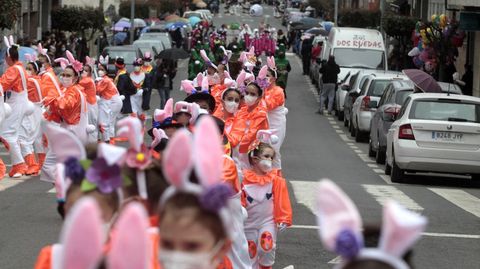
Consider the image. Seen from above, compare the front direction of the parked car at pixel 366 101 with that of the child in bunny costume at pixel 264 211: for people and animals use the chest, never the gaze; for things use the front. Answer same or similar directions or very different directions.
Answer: very different directions

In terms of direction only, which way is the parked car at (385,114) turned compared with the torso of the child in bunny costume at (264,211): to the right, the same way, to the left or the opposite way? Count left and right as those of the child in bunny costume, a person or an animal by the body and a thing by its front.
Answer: the opposite way

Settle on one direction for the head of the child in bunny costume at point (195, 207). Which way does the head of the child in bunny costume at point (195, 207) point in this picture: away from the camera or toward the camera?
toward the camera

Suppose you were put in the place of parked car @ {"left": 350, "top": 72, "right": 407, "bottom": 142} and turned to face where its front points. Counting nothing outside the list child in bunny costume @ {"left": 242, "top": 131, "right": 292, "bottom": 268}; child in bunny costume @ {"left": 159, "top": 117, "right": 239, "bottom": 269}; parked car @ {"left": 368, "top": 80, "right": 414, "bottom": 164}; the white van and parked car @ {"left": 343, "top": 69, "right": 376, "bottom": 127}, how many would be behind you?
3

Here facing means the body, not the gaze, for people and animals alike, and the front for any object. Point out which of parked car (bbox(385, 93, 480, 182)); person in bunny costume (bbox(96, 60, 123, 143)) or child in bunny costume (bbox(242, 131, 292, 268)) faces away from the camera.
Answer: the parked car

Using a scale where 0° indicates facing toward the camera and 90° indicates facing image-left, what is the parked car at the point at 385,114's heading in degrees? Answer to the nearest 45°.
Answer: approximately 180°

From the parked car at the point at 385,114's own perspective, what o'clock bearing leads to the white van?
The white van is roughly at 12 o'clock from the parked car.

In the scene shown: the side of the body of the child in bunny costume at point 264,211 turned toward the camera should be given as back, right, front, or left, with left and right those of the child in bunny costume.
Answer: front

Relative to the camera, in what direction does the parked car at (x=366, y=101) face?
facing away from the viewer

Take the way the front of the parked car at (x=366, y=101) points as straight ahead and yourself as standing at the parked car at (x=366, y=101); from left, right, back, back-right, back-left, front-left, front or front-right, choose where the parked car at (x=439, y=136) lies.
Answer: back

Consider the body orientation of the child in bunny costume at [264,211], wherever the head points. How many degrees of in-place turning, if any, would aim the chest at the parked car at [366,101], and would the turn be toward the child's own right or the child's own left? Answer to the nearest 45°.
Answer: approximately 180°

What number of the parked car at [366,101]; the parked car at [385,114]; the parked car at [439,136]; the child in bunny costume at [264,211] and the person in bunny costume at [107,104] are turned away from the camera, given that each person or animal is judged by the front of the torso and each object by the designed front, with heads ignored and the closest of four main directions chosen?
3

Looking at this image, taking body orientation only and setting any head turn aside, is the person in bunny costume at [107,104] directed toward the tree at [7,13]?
no

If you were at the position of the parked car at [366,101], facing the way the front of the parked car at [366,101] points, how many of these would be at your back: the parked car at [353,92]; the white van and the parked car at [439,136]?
1

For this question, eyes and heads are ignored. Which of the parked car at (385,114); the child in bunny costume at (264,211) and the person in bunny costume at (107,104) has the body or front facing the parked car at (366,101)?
the parked car at (385,114)

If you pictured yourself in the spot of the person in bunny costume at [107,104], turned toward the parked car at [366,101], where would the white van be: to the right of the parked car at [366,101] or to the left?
left

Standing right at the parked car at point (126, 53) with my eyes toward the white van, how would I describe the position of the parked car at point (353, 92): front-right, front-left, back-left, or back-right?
front-right
